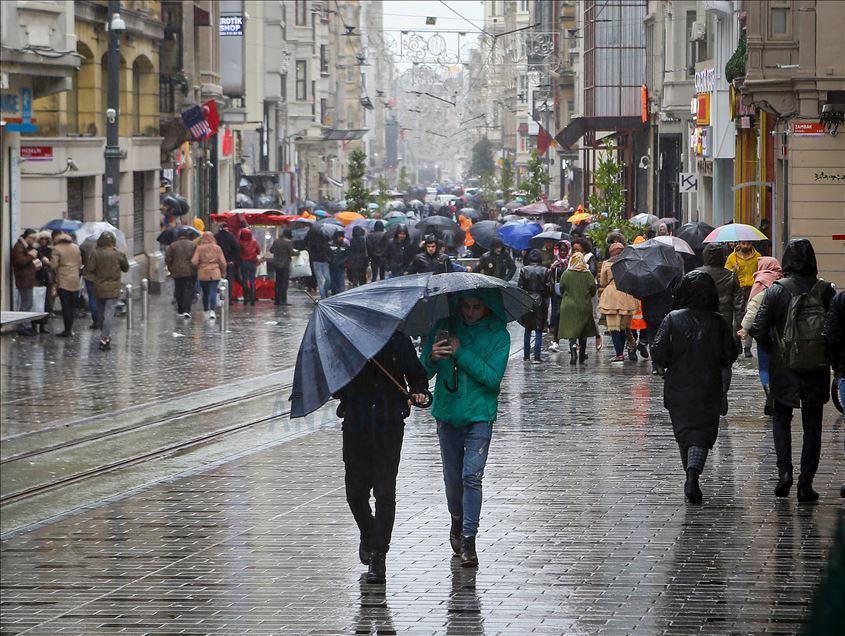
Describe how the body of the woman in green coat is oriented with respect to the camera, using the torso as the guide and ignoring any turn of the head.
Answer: away from the camera

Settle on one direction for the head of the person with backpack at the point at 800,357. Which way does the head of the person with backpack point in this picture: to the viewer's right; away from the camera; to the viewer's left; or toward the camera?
away from the camera

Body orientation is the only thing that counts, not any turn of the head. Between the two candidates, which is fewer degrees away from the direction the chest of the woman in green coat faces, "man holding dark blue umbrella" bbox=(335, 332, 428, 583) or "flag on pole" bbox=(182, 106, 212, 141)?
the flag on pole

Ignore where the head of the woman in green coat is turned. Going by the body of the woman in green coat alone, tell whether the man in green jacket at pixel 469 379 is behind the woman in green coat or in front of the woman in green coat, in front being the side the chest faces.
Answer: behind

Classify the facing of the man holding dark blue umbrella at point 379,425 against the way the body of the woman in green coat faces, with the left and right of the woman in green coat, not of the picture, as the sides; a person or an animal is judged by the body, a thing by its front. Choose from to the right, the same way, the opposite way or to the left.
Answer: the opposite way
